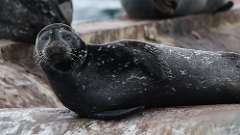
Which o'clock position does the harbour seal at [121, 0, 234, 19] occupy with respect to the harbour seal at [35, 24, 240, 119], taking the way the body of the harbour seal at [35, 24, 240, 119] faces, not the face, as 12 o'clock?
the harbour seal at [121, 0, 234, 19] is roughly at 3 o'clock from the harbour seal at [35, 24, 240, 119].

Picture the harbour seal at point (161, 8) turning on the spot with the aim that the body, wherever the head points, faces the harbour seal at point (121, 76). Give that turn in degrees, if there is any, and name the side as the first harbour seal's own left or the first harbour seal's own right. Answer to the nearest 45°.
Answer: approximately 90° to the first harbour seal's own left

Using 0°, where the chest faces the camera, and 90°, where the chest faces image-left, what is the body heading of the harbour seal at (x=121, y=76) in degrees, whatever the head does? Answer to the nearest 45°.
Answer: approximately 90°

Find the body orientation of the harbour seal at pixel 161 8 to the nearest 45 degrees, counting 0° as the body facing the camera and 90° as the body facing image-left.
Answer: approximately 90°
